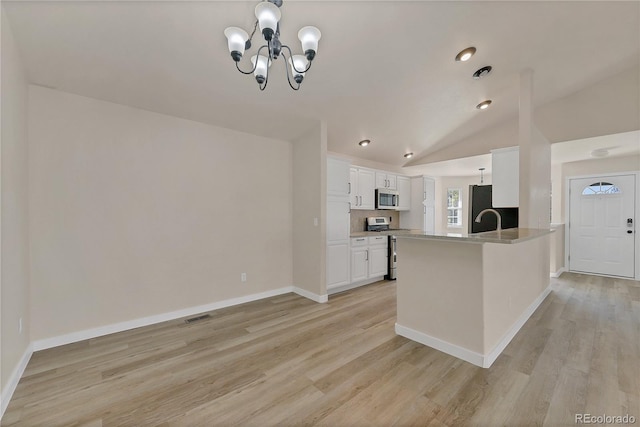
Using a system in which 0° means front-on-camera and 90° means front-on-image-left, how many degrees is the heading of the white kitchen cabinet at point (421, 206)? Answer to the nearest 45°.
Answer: approximately 315°

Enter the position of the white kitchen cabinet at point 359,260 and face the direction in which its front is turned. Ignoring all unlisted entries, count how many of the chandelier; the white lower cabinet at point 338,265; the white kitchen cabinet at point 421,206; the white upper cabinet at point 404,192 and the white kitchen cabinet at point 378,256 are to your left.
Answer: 3

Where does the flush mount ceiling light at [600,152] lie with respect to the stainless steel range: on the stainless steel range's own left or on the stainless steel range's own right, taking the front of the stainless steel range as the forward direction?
on the stainless steel range's own left

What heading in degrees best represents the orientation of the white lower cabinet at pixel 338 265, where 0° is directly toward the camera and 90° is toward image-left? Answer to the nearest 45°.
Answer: approximately 315°

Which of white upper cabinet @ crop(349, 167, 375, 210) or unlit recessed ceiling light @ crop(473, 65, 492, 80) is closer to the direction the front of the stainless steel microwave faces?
the unlit recessed ceiling light

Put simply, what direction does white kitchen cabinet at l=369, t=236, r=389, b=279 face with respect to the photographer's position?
facing the viewer and to the right of the viewer

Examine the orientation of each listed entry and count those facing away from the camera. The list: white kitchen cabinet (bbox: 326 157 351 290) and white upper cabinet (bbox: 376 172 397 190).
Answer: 0

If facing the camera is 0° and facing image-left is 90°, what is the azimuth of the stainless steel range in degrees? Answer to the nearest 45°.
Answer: approximately 315°

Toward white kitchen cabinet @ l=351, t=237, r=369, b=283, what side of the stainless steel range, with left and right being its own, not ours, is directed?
right

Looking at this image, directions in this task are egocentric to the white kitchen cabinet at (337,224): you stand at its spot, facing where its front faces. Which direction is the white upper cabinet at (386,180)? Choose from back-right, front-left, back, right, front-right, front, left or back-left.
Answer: left

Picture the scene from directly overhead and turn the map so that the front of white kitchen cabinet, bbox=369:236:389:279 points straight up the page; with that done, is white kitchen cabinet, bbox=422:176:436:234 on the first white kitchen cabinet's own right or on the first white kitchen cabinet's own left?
on the first white kitchen cabinet's own left

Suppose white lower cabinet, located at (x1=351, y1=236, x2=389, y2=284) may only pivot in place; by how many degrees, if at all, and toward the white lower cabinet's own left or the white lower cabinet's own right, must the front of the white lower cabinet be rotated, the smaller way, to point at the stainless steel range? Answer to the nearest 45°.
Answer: approximately 90° to the white lower cabinet's own left
